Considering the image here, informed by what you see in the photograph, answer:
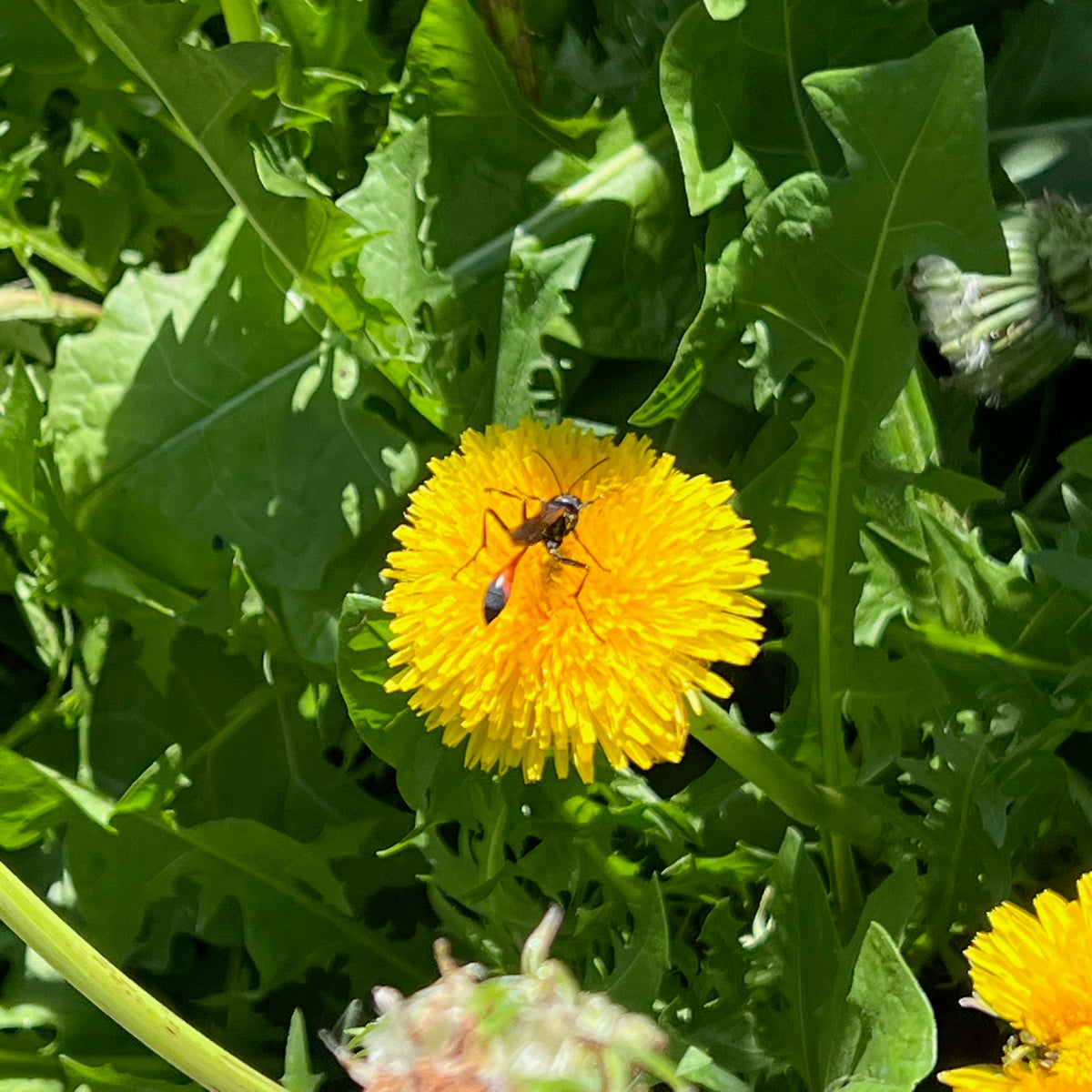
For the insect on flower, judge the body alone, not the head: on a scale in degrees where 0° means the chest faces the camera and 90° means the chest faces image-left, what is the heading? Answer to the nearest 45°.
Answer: approximately 225°
